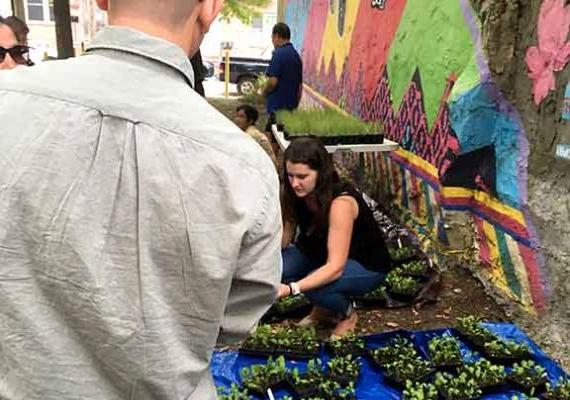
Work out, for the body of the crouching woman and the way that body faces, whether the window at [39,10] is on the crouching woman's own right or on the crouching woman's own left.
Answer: on the crouching woman's own right

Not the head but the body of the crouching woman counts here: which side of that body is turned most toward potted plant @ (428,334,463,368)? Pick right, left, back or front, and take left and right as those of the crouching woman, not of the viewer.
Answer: left

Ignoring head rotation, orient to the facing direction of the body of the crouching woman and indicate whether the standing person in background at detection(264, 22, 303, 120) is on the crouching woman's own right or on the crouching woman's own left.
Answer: on the crouching woman's own right

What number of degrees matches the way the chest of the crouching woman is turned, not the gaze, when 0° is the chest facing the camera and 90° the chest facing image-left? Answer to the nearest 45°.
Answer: approximately 45°

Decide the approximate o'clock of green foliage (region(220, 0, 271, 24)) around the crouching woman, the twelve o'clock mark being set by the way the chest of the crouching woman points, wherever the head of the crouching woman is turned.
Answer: The green foliage is roughly at 4 o'clock from the crouching woman.

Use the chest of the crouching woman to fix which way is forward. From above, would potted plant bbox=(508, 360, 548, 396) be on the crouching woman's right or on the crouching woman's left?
on the crouching woman's left

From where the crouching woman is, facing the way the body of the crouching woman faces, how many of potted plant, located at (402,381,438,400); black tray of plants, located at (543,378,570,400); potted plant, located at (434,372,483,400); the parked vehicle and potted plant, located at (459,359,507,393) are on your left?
4

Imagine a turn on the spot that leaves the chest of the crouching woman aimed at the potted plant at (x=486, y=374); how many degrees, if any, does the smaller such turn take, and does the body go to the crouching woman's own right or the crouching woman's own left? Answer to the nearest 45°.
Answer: approximately 90° to the crouching woman's own left

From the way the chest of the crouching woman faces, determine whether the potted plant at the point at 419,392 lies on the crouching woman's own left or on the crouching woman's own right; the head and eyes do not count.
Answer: on the crouching woman's own left

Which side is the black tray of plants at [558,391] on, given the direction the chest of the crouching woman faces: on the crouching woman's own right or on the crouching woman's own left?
on the crouching woman's own left

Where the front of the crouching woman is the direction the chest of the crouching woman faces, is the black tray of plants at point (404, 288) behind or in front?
behind

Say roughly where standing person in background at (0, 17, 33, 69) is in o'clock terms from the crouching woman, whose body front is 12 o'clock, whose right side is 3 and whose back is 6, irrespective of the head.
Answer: The standing person in background is roughly at 2 o'clock from the crouching woman.

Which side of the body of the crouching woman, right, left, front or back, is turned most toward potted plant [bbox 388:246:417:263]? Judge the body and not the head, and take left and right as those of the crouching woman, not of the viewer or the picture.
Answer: back

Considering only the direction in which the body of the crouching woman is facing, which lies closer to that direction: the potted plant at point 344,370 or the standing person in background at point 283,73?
the potted plant
